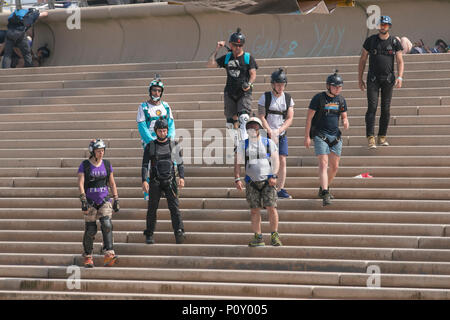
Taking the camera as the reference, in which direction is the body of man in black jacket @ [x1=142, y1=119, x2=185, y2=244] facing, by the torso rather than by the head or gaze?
toward the camera

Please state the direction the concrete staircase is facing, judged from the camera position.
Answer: facing the viewer

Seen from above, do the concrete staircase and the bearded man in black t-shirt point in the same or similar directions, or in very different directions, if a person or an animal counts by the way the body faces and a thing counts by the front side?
same or similar directions

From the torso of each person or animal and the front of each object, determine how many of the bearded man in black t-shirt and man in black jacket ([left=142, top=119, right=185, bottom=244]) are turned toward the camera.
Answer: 2

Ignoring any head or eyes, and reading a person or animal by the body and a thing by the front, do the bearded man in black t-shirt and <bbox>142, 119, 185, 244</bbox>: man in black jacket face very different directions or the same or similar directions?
same or similar directions

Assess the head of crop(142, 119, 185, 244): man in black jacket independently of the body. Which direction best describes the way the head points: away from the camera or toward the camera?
toward the camera

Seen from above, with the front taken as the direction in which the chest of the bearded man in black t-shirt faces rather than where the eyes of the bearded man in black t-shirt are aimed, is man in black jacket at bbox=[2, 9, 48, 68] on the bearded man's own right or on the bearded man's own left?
on the bearded man's own right
